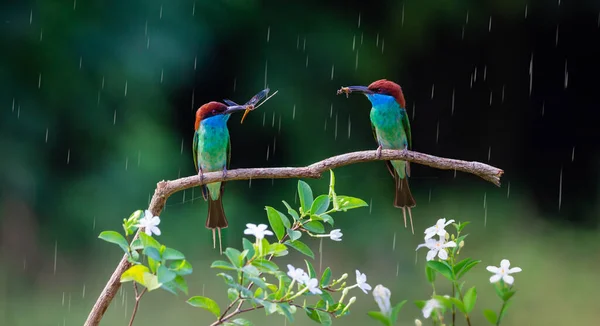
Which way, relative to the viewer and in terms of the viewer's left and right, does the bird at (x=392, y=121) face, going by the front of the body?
facing the viewer and to the left of the viewer

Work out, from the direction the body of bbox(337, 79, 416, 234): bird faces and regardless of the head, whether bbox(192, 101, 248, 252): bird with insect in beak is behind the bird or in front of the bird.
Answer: in front

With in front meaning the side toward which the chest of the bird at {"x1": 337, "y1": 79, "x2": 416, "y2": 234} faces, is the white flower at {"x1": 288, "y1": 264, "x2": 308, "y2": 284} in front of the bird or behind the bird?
in front
